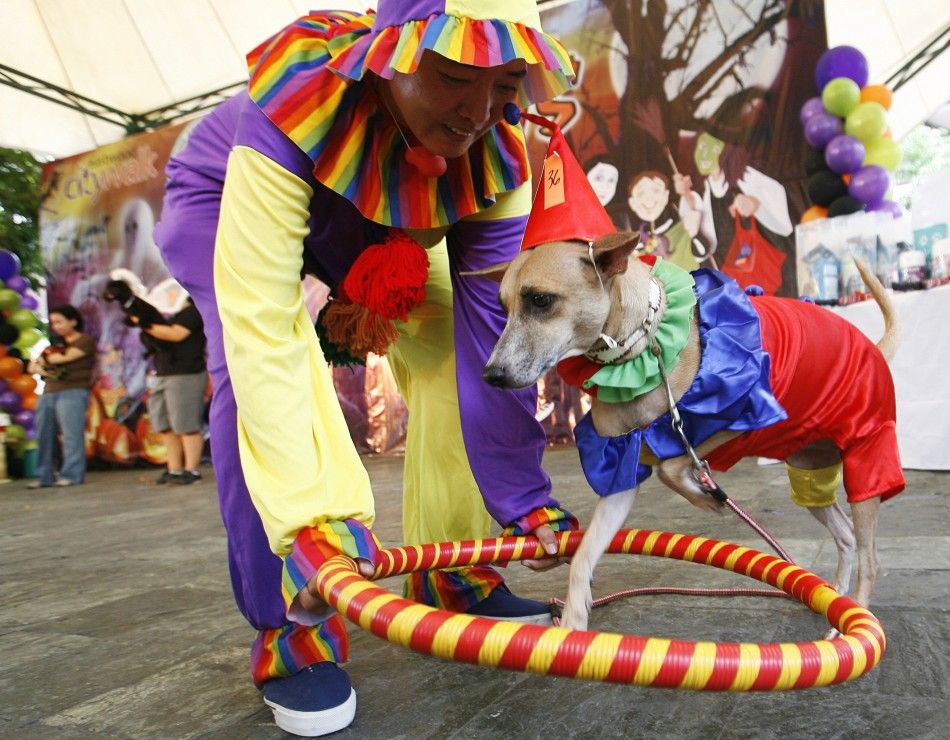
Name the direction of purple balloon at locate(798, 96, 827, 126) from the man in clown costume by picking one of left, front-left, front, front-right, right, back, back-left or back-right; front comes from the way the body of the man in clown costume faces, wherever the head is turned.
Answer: left

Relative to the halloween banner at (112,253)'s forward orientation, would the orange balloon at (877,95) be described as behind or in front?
in front

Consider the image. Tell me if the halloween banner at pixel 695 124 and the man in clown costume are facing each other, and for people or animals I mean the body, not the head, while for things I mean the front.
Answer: no

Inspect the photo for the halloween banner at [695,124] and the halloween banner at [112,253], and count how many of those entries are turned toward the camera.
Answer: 2

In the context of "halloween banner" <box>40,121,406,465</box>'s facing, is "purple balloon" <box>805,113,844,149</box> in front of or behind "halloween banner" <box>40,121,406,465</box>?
in front

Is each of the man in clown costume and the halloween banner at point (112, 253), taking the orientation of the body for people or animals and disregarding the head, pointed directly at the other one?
no

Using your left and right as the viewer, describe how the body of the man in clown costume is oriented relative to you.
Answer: facing the viewer and to the right of the viewer

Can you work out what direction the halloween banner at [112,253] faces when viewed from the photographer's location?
facing the viewer

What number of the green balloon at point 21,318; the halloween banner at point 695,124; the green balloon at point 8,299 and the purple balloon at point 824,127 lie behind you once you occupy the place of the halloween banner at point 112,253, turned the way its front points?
0

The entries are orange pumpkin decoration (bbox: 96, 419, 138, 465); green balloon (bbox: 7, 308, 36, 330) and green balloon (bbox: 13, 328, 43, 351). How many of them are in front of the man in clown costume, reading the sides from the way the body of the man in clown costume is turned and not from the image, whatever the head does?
0

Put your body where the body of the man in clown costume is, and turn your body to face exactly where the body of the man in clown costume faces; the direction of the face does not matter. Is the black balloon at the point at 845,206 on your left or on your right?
on your left

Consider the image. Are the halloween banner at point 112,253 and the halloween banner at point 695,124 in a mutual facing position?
no

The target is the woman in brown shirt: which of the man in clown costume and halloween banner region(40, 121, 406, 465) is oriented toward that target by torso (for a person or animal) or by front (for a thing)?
the halloween banner

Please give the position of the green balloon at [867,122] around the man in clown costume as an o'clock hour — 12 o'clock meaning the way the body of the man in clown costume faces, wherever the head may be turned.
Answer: The green balloon is roughly at 9 o'clock from the man in clown costume.

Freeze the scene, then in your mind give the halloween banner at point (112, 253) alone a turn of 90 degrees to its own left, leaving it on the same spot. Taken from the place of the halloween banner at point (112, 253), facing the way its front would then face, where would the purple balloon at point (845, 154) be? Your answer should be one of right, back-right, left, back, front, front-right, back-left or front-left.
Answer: front-right

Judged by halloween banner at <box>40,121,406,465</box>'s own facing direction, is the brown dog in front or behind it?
in front

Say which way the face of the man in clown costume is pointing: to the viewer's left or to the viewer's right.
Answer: to the viewer's right

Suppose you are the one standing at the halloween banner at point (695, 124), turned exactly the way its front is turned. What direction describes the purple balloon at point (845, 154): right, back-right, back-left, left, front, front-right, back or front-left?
front-left

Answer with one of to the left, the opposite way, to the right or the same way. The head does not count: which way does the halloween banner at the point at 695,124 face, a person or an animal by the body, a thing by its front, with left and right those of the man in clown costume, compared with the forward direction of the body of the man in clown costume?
to the right

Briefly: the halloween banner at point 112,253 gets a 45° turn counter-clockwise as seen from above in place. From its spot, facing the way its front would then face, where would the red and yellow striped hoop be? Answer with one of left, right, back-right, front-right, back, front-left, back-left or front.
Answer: front-right
